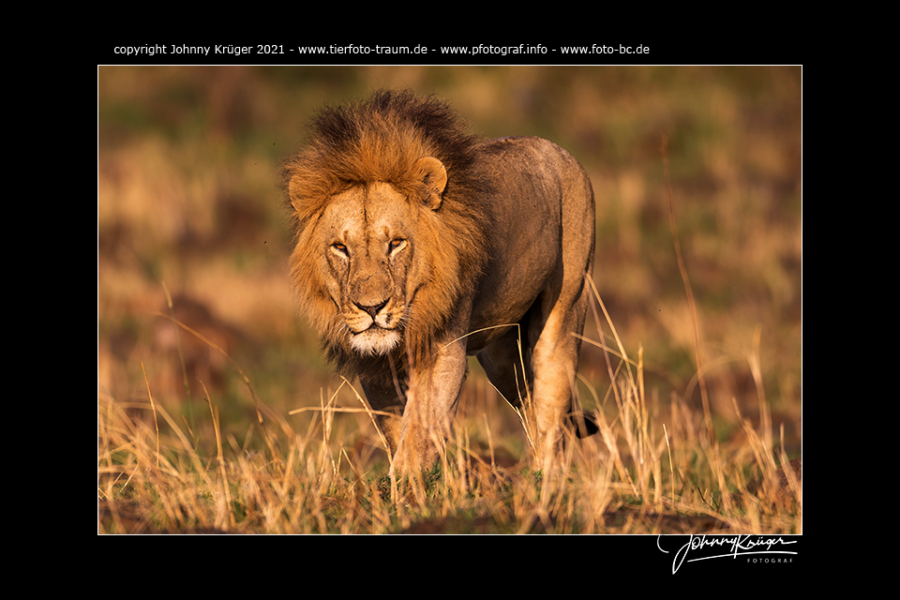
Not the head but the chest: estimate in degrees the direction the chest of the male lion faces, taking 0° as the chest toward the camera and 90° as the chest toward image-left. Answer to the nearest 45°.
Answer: approximately 45°
